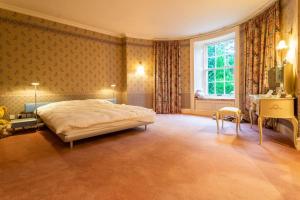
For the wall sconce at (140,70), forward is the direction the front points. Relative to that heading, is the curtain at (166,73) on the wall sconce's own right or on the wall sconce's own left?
on the wall sconce's own left

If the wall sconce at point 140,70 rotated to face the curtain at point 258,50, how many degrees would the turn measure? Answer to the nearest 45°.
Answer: approximately 45° to its left

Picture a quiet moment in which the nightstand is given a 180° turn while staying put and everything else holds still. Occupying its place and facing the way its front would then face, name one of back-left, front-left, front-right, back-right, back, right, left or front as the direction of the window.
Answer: back-right

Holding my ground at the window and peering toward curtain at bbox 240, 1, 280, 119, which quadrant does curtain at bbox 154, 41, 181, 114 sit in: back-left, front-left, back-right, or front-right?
back-right

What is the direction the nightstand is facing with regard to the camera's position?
facing the viewer and to the right of the viewer

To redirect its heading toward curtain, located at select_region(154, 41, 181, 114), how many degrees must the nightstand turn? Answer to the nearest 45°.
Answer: approximately 45° to its left

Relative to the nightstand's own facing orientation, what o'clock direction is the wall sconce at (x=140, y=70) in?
The wall sconce is roughly at 10 o'clock from the nightstand.

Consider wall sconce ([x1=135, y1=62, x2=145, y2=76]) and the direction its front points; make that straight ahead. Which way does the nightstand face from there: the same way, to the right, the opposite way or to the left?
to the left

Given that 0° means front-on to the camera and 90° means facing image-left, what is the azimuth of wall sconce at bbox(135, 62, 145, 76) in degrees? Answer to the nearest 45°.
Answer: approximately 0°

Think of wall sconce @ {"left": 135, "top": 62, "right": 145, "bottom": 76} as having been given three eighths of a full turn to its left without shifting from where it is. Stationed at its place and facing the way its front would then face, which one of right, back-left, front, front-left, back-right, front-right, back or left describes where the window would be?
front-right

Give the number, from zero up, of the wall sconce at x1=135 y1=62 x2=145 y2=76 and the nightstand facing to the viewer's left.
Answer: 0
